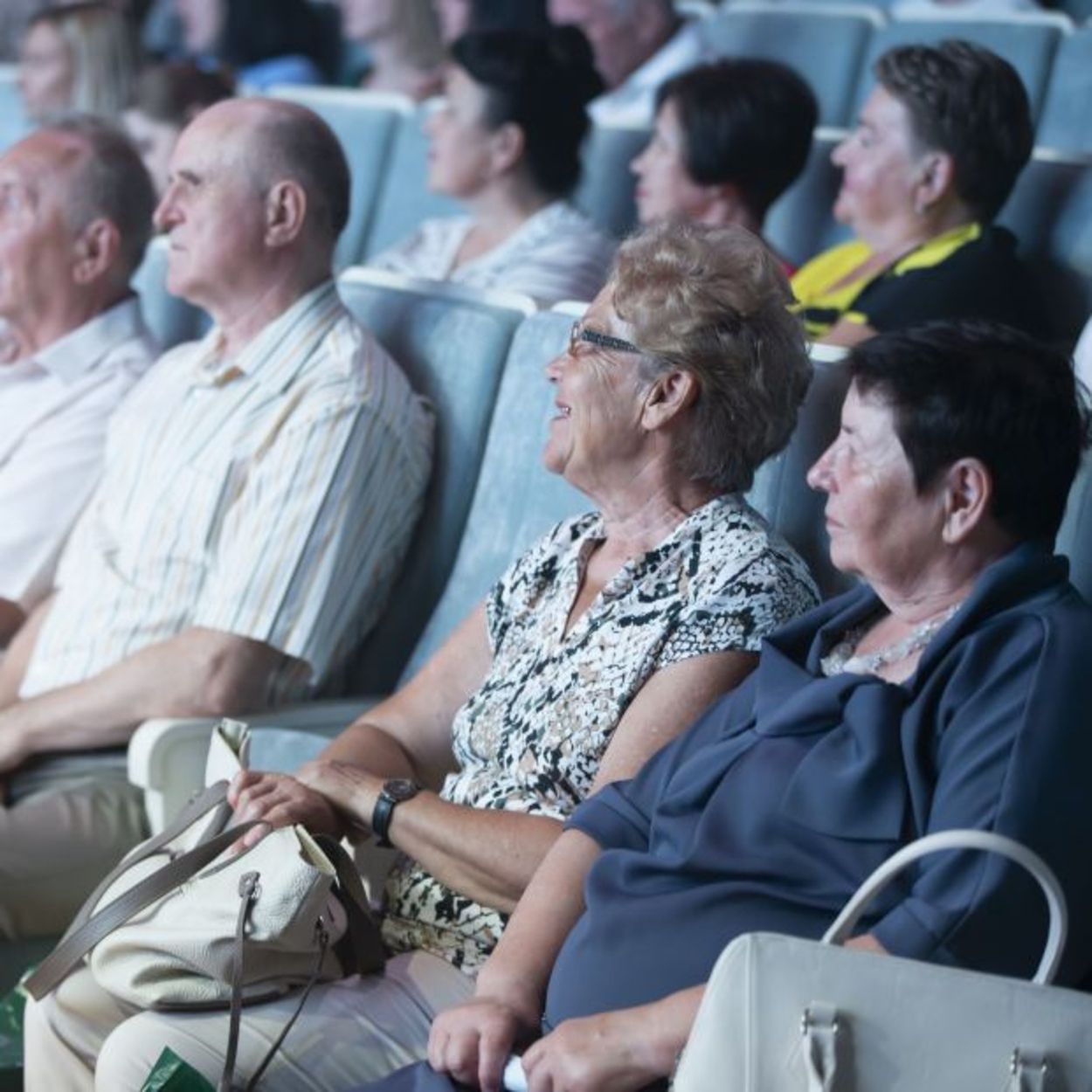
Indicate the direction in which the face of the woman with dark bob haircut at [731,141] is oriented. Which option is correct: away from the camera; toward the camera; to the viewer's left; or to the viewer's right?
to the viewer's left

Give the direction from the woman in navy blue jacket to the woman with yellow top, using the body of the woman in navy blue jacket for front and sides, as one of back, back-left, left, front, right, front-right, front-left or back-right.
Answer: back-right

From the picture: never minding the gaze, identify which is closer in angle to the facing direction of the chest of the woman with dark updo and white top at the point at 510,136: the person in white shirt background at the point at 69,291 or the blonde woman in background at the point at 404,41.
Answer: the person in white shirt background

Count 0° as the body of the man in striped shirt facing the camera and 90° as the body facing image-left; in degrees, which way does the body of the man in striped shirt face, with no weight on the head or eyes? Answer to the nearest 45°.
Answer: approximately 45°

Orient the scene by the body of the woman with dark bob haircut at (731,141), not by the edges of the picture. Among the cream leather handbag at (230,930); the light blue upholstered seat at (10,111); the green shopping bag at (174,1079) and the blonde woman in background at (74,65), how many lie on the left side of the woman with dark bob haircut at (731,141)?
2

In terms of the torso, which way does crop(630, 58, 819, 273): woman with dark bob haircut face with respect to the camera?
to the viewer's left
